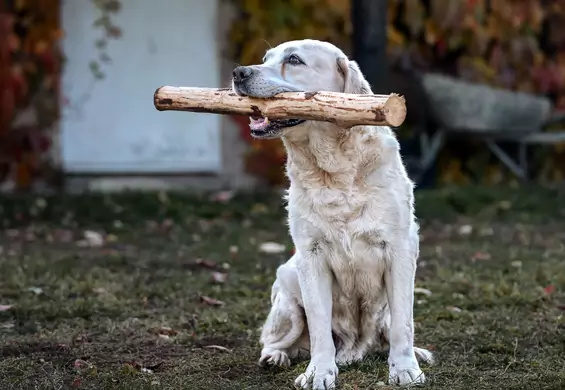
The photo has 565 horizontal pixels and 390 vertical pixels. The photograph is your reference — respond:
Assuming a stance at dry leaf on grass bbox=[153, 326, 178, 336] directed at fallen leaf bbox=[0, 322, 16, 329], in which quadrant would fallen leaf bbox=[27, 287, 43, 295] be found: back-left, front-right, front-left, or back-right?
front-right

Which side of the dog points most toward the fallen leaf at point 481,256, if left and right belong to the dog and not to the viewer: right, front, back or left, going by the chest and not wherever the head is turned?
back

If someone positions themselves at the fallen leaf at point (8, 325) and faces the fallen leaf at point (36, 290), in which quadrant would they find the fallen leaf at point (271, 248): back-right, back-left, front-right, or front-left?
front-right

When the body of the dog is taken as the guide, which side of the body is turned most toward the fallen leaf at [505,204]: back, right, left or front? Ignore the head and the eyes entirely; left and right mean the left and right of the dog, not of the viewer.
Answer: back

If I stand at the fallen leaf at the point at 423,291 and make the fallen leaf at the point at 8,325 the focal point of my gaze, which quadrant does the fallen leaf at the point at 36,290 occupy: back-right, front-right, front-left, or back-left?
front-right

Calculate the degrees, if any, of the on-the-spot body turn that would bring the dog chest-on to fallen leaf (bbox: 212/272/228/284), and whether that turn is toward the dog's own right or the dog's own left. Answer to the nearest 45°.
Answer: approximately 180°

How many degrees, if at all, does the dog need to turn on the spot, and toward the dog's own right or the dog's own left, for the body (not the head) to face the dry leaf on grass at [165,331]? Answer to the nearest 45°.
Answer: approximately 135° to the dog's own right

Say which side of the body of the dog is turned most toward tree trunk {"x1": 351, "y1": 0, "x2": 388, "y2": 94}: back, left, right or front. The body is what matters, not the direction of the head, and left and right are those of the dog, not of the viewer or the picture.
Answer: back

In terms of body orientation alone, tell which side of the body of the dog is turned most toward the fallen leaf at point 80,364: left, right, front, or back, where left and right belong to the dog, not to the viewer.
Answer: right

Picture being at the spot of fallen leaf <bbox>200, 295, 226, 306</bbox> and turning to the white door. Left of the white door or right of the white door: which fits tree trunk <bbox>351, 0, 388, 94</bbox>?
right

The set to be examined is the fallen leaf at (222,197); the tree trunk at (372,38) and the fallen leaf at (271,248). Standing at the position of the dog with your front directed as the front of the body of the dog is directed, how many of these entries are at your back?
3

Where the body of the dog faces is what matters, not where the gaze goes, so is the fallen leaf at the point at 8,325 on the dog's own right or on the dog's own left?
on the dog's own right

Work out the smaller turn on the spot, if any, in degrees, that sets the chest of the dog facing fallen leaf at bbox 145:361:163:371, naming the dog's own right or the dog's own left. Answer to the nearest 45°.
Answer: approximately 90° to the dog's own right

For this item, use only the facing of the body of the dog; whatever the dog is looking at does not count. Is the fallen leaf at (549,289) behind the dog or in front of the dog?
behind

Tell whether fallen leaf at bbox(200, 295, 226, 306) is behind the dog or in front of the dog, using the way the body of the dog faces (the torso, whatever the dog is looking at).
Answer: behind

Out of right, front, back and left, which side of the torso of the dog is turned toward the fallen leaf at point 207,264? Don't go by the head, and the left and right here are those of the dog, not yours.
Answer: back

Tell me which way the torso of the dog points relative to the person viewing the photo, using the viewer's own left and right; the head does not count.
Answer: facing the viewer

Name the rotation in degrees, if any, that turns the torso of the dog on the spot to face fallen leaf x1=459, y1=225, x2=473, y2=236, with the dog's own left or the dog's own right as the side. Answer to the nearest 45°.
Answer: approximately 180°
